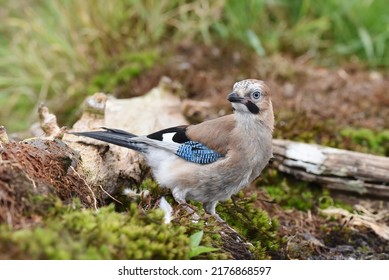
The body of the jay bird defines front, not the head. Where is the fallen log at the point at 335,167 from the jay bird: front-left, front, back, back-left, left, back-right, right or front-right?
front-left

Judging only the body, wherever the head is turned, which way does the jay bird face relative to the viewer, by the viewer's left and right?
facing to the right of the viewer
